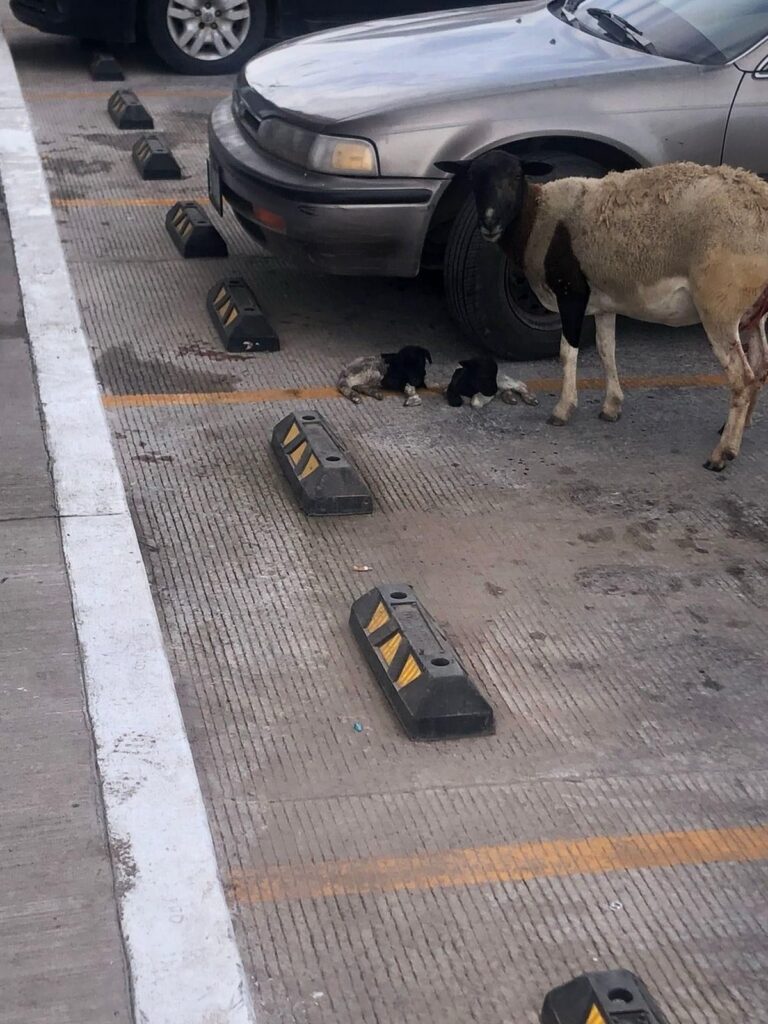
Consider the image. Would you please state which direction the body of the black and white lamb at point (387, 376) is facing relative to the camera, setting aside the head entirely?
to the viewer's right

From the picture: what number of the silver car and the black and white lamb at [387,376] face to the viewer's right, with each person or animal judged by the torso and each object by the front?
1

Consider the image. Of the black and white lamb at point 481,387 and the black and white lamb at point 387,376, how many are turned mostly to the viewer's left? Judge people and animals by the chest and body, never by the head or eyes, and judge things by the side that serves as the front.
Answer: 1

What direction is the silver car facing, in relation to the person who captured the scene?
facing the viewer and to the left of the viewer

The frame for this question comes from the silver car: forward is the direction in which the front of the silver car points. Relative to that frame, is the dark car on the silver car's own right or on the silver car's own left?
on the silver car's own right

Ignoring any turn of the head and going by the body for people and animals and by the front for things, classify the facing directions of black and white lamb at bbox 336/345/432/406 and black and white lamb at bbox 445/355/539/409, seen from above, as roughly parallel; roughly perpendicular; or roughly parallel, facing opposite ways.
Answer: roughly parallel, facing opposite ways

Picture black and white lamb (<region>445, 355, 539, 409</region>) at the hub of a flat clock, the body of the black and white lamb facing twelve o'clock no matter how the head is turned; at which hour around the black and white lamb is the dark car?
The dark car is roughly at 2 o'clock from the black and white lamb.

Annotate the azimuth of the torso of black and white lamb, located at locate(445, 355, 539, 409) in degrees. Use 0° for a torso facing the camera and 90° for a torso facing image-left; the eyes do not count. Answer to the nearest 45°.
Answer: approximately 90°

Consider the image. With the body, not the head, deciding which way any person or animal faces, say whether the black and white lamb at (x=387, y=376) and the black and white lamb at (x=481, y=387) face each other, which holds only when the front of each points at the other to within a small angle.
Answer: yes

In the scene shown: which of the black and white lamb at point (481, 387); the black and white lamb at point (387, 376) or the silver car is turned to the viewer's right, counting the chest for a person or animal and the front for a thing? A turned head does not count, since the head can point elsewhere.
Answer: the black and white lamb at point (387, 376)

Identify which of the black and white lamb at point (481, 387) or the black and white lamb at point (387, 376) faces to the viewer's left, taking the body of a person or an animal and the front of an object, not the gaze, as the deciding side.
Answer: the black and white lamb at point (481, 387)
